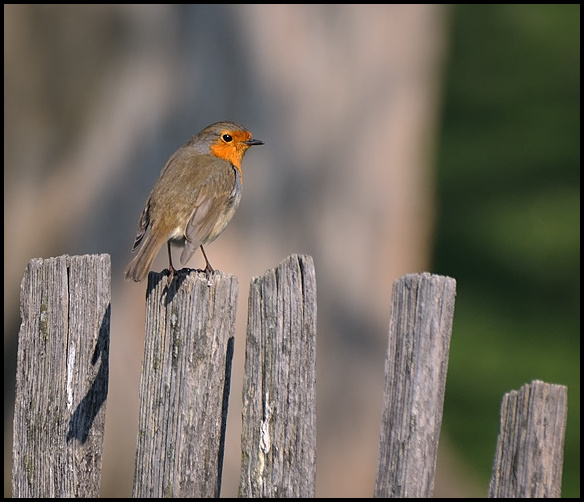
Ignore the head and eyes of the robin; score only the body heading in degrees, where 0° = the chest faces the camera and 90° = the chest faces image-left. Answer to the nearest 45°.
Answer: approximately 225°

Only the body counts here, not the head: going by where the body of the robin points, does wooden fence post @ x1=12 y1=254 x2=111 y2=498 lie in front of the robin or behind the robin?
behind
